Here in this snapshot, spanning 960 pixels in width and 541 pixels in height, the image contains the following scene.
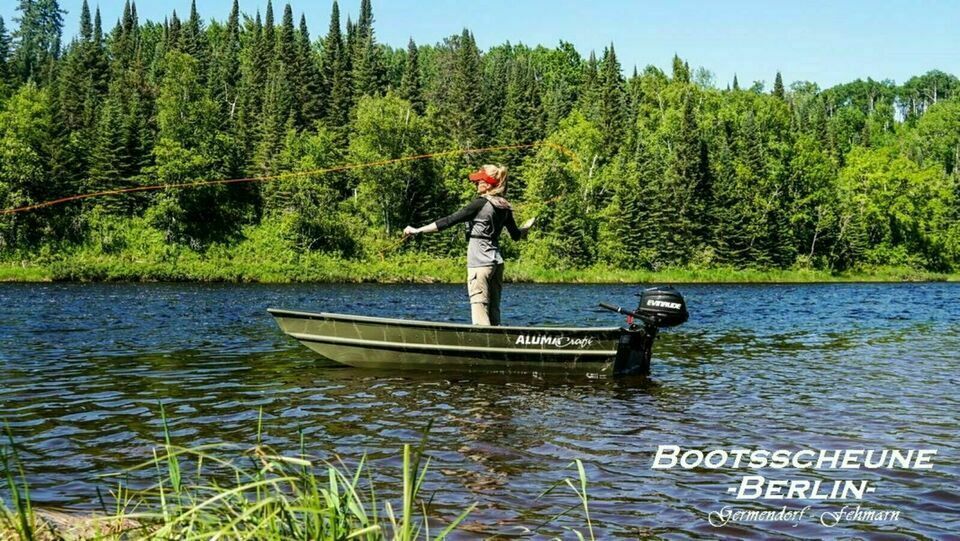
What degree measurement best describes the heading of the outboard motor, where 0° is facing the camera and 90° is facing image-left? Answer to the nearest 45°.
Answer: approximately 90°

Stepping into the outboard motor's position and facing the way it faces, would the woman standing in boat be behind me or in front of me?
in front

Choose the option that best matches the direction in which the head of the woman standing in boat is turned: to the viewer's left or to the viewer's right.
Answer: to the viewer's left
